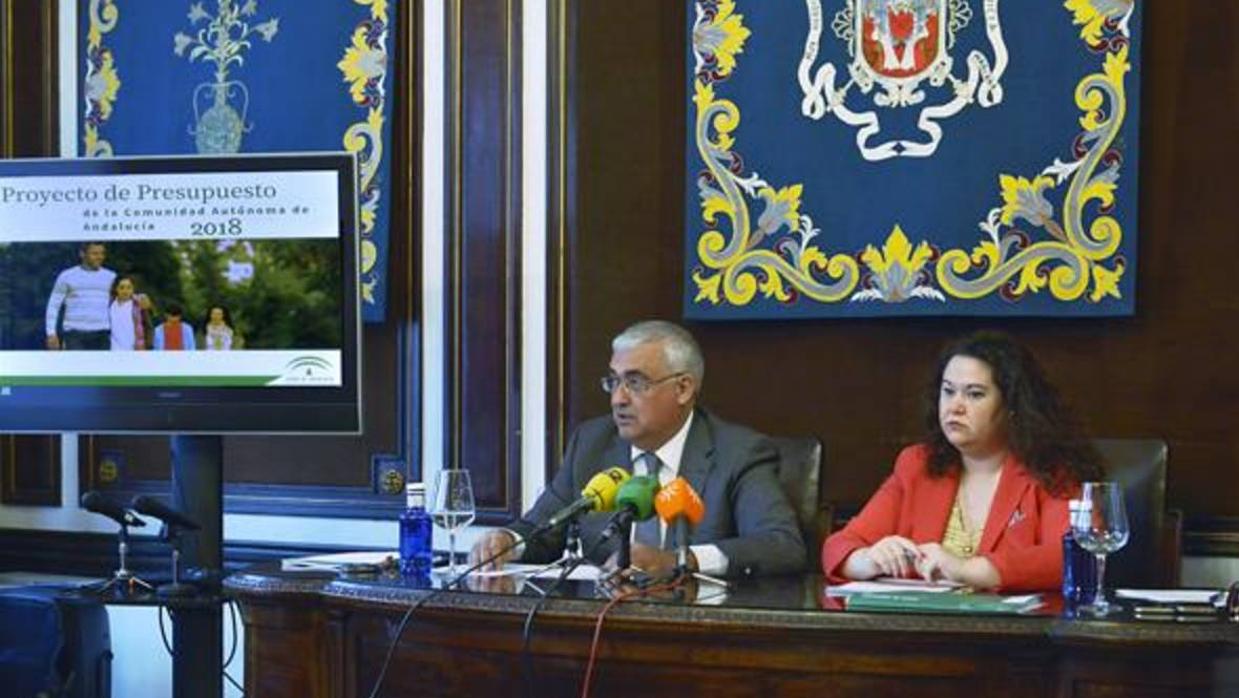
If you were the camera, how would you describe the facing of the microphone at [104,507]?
facing to the left of the viewer

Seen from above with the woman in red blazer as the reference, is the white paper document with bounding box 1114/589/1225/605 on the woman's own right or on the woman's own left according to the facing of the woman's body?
on the woman's own left

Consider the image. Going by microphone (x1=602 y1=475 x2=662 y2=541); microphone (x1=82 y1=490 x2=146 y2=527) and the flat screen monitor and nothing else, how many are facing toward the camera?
1

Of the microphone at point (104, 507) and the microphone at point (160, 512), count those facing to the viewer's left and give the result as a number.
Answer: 2

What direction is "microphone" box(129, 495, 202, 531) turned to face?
to the viewer's left

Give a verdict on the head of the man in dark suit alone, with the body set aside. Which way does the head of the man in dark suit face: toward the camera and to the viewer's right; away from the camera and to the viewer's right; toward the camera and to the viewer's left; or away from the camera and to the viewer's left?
toward the camera and to the viewer's left

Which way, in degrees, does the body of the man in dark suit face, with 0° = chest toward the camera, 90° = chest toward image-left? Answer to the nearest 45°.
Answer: approximately 45°

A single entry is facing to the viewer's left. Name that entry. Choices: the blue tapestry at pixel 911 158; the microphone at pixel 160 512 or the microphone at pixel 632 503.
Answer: the microphone at pixel 160 512

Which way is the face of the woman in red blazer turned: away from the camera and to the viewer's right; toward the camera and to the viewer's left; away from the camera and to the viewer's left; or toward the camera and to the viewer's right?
toward the camera and to the viewer's left
